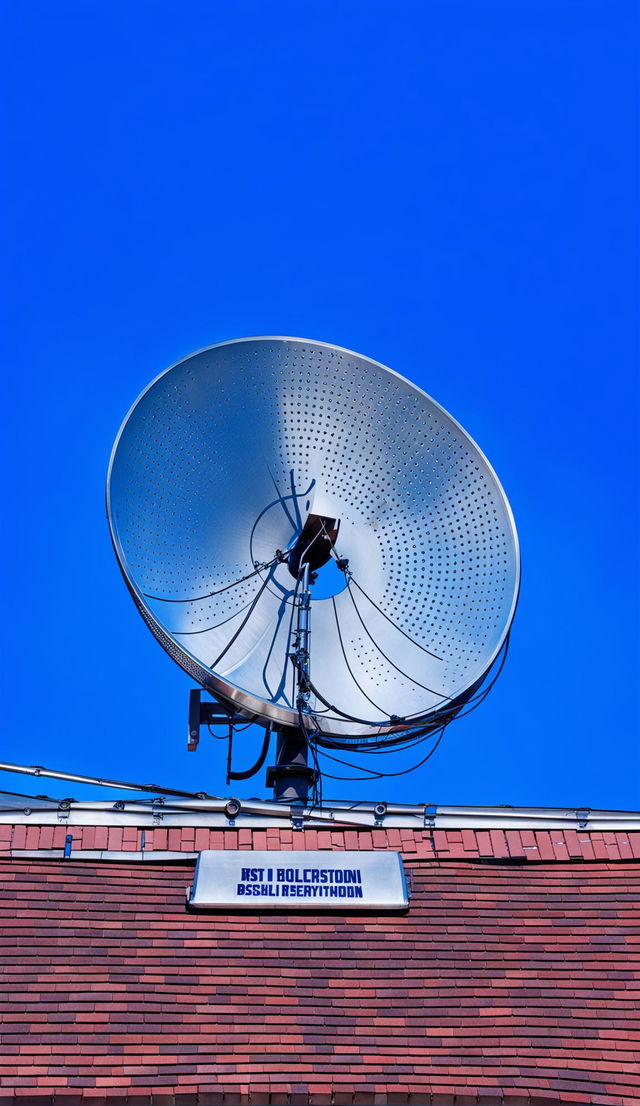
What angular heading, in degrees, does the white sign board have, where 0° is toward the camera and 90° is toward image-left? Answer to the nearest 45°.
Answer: approximately 0°

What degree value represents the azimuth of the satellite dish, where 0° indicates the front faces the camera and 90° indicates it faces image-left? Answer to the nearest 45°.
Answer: approximately 315°
